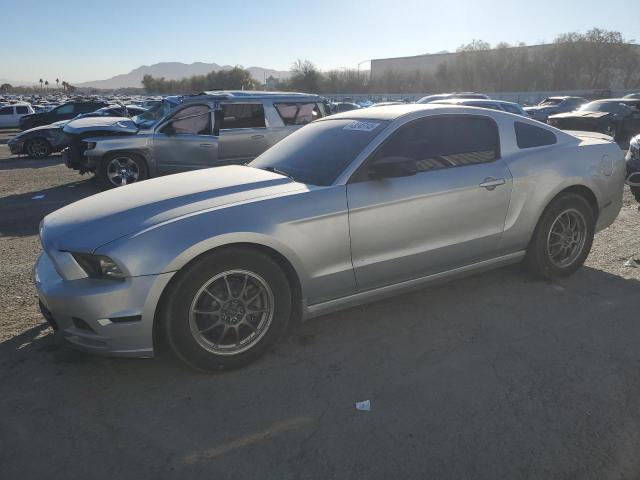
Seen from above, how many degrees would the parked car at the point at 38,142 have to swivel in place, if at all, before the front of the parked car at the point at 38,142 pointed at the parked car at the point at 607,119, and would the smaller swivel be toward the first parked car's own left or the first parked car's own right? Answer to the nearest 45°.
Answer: approximately 180°

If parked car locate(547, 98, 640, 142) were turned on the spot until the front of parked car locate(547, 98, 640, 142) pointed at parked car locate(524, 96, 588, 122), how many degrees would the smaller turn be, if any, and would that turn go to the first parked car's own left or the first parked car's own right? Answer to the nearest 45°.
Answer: approximately 90° to the first parked car's own right

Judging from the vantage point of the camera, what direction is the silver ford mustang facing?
facing the viewer and to the left of the viewer

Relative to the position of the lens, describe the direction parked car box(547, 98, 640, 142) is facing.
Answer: facing to the left of the viewer

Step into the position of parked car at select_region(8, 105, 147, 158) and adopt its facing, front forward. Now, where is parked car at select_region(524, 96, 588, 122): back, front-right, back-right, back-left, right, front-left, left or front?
back

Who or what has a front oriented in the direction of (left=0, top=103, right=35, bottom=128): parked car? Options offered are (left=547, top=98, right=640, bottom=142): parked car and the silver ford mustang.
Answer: (left=547, top=98, right=640, bottom=142): parked car

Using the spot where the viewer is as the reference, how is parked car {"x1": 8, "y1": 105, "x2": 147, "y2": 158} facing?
facing to the left of the viewer

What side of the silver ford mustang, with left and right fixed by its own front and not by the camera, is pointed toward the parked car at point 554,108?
back

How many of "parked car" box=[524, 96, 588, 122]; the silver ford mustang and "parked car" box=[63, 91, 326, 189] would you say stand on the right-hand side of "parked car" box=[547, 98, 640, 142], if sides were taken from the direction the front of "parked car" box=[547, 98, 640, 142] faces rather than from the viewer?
1

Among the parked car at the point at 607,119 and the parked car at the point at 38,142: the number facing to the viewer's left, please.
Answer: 2

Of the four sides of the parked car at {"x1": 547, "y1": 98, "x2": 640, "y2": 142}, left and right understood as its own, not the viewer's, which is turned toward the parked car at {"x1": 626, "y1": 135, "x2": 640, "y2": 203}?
left

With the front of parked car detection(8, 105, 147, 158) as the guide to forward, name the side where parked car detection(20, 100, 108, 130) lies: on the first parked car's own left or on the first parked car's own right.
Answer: on the first parked car's own right

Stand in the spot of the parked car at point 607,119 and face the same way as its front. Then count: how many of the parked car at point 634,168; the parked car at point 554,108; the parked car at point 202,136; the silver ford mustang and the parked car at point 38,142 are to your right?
1

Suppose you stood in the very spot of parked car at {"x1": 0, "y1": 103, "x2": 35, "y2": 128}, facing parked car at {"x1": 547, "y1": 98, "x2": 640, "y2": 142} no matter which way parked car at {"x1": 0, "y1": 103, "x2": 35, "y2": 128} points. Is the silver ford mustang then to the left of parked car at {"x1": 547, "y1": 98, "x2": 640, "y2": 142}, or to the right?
right

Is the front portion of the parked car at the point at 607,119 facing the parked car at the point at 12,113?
yes
